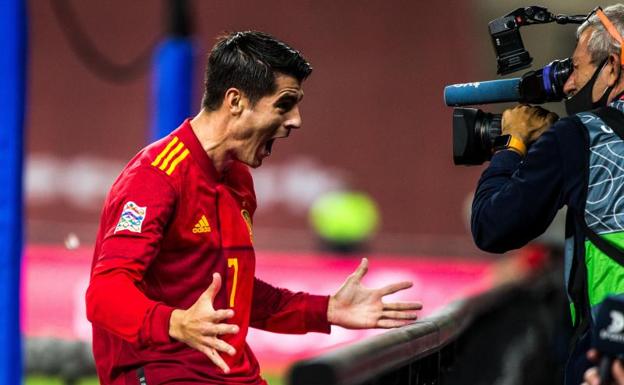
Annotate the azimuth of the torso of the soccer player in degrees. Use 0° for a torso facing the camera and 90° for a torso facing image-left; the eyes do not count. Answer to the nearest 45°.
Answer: approximately 315°

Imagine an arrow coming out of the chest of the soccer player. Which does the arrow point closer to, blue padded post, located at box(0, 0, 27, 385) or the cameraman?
the cameraman

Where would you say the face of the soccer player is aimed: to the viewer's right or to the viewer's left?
to the viewer's right

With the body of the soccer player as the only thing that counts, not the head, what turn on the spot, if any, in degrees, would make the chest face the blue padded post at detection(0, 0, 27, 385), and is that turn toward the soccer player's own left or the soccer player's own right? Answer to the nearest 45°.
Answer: approximately 180°

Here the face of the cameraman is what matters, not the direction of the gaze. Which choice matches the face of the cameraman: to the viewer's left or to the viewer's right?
to the viewer's left
